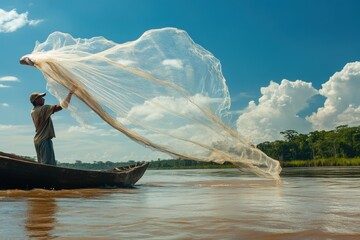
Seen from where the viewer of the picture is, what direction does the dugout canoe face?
facing to the right of the viewer
